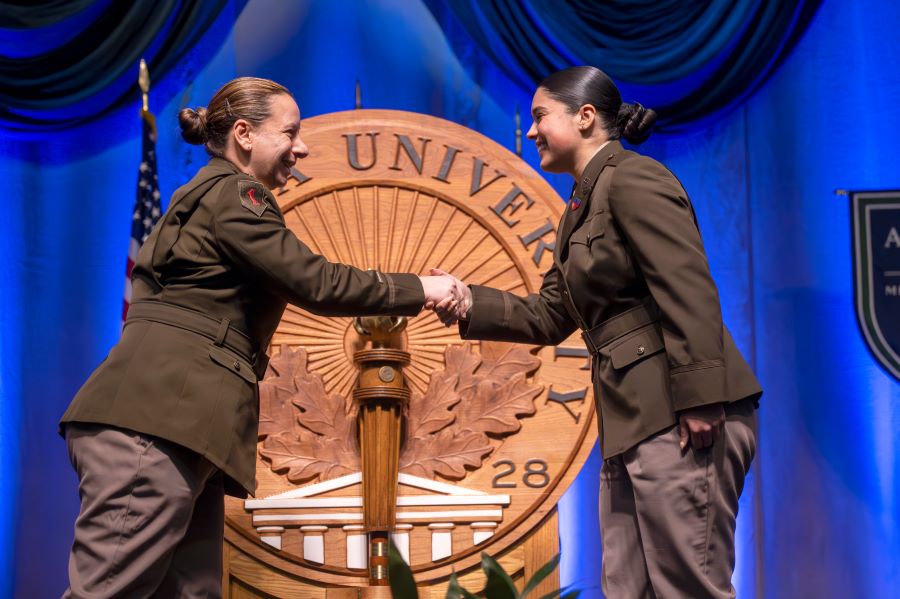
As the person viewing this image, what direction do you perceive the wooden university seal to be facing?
facing the viewer

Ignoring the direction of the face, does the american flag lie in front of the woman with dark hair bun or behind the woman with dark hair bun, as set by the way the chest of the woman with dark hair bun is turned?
in front

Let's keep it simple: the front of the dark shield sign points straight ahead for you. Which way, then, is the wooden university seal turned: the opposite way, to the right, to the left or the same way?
the same way

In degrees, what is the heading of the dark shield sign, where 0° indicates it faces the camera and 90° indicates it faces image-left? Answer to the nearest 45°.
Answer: approximately 0°

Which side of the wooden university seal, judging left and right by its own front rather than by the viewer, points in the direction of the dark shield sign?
left

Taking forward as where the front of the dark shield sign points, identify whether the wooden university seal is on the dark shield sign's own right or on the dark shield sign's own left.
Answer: on the dark shield sign's own right

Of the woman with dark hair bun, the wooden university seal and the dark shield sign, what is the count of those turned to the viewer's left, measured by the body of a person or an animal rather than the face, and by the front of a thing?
1

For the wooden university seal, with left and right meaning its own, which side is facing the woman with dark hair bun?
front

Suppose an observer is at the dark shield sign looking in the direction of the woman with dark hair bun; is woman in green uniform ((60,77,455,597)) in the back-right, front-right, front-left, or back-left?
front-right

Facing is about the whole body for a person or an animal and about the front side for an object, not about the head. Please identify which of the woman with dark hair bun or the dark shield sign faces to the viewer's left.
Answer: the woman with dark hair bun

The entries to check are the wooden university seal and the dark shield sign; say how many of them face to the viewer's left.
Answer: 0

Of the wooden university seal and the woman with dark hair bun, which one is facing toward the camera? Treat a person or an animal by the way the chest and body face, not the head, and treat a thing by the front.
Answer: the wooden university seal

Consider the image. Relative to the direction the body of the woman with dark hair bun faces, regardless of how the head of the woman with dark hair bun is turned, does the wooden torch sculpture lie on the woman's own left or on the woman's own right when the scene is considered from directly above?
on the woman's own right

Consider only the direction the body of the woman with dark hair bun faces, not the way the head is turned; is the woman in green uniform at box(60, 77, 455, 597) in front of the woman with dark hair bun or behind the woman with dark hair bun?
in front

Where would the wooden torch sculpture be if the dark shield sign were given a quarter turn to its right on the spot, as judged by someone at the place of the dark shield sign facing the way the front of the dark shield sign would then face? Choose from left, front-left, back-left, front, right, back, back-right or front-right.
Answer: front-left

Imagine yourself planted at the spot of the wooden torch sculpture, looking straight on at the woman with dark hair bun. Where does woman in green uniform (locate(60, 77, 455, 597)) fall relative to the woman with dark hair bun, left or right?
right

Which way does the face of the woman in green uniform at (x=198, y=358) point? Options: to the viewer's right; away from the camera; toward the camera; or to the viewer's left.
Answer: to the viewer's right

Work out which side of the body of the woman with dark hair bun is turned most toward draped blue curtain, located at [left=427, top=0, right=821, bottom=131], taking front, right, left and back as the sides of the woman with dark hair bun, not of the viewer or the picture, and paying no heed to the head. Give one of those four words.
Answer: right

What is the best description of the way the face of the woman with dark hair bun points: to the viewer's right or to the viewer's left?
to the viewer's left

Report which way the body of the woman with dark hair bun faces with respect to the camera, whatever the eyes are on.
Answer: to the viewer's left
